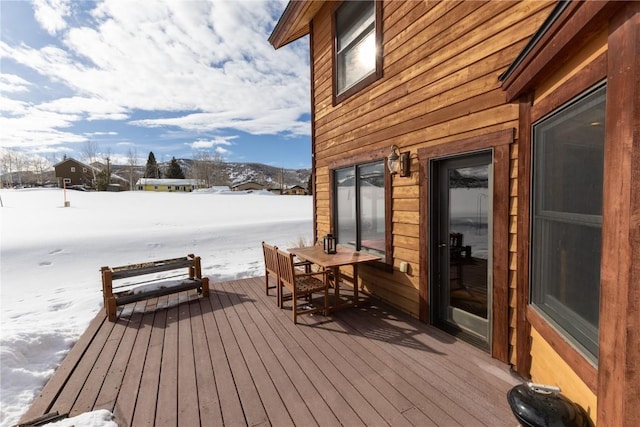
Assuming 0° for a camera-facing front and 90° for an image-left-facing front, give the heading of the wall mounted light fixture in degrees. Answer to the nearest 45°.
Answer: approximately 45°

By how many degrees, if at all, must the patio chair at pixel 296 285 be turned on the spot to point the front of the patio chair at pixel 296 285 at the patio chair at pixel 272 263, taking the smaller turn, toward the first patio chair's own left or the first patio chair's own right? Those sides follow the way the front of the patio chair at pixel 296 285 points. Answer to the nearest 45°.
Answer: approximately 90° to the first patio chair's own left

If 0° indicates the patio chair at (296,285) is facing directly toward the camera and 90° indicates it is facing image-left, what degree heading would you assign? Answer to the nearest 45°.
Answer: approximately 225°
